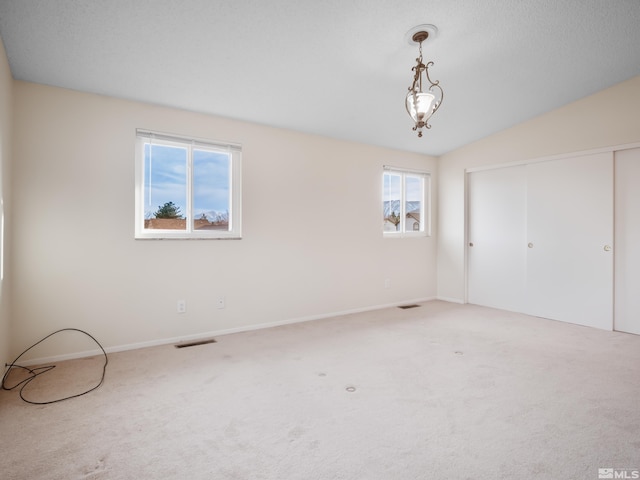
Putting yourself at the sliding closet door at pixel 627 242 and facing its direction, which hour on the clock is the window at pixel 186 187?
The window is roughly at 12 o'clock from the sliding closet door.

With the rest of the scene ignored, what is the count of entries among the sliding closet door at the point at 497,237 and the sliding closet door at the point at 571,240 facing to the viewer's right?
0

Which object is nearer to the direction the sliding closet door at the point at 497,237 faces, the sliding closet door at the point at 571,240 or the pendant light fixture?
the pendant light fixture

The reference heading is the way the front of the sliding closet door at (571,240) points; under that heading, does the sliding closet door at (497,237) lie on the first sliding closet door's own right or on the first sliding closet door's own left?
on the first sliding closet door's own right

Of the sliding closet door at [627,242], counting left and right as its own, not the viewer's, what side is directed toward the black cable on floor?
front

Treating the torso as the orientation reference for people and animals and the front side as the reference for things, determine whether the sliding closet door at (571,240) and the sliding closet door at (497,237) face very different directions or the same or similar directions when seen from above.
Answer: same or similar directions

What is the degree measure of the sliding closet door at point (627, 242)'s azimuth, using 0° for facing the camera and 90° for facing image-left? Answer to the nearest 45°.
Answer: approximately 45°

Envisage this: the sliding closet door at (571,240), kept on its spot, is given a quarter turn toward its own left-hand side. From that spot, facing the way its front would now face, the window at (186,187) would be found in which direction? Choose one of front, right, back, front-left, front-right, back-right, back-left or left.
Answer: right

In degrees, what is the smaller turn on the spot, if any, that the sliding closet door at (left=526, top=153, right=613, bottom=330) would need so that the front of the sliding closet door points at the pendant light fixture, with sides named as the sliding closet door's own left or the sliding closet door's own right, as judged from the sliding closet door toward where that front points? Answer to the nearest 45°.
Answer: approximately 45° to the sliding closet door's own left

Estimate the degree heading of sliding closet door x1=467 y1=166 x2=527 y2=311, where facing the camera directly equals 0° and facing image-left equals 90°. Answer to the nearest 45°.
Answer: approximately 45°

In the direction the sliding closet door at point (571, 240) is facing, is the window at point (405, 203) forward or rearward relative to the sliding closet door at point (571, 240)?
forward

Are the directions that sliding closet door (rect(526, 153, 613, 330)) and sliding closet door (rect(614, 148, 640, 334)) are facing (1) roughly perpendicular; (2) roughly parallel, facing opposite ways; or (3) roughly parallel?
roughly parallel

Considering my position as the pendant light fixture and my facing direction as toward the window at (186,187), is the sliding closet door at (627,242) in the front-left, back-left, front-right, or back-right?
back-right

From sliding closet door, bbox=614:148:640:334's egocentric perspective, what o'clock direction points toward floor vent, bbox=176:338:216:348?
The floor vent is roughly at 12 o'clock from the sliding closet door.
